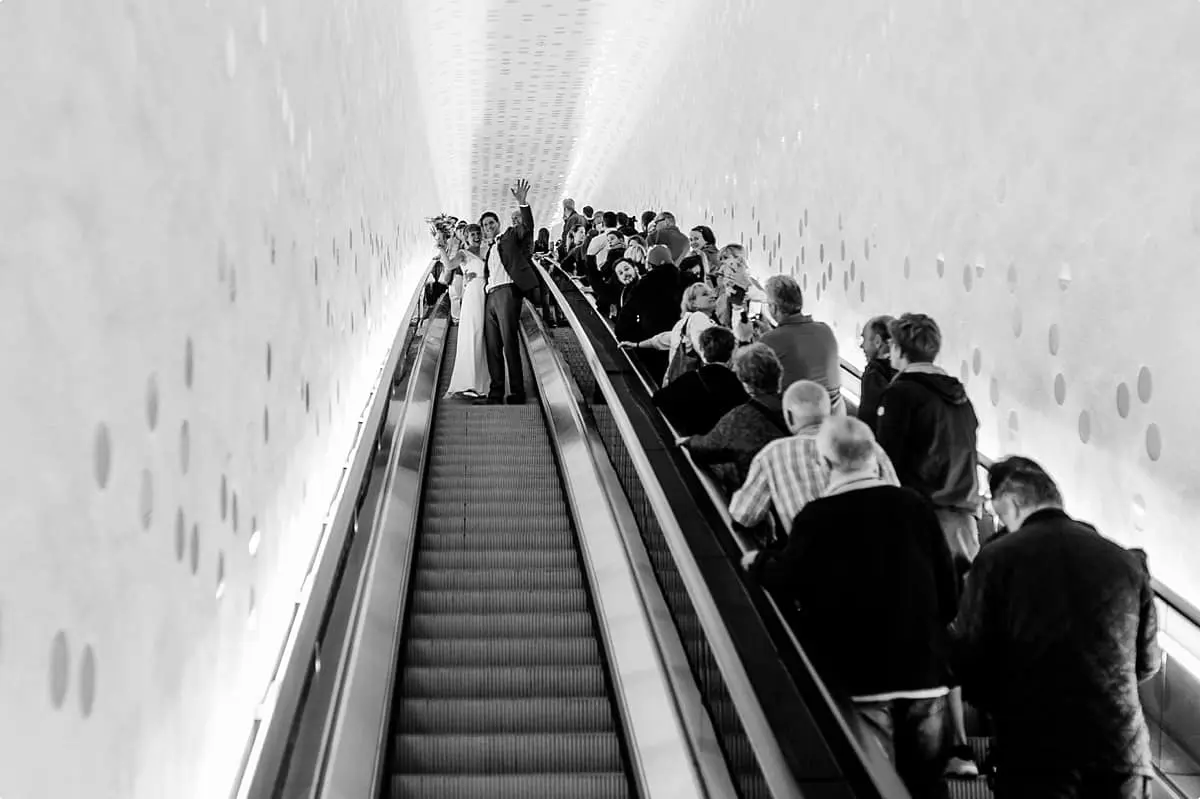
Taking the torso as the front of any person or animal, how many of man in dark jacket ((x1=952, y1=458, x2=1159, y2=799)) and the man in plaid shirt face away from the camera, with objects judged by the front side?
2

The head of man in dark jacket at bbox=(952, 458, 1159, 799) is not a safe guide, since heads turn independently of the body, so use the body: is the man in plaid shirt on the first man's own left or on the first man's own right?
on the first man's own left

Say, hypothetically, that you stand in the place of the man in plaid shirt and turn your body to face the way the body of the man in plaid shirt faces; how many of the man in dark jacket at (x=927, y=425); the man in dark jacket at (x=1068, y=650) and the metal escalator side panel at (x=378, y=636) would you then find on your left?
1

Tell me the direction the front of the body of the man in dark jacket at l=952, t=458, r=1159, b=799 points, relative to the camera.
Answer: away from the camera

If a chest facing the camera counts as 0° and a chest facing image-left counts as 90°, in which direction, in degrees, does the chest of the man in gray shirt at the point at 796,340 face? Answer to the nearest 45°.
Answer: approximately 135°

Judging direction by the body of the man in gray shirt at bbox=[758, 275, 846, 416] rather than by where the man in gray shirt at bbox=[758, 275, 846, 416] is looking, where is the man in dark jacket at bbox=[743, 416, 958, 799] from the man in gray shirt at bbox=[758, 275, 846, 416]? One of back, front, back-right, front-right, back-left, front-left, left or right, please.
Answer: back-left

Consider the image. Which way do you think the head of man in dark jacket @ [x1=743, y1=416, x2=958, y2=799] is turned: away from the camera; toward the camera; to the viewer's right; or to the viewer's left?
away from the camera

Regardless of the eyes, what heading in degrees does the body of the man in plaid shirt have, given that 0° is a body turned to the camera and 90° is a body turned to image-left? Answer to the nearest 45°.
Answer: approximately 180°

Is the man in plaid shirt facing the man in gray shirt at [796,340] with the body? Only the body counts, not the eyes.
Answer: yes

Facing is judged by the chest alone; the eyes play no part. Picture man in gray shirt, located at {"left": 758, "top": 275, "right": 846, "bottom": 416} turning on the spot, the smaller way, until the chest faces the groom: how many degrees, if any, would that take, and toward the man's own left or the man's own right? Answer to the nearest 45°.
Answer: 0° — they already face them

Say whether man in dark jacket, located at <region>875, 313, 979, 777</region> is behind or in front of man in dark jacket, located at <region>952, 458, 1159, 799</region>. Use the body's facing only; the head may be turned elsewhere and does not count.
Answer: in front

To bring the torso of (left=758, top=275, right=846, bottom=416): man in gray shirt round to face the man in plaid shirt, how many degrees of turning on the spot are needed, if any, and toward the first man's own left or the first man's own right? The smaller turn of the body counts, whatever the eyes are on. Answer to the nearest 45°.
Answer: approximately 135° to the first man's own left
